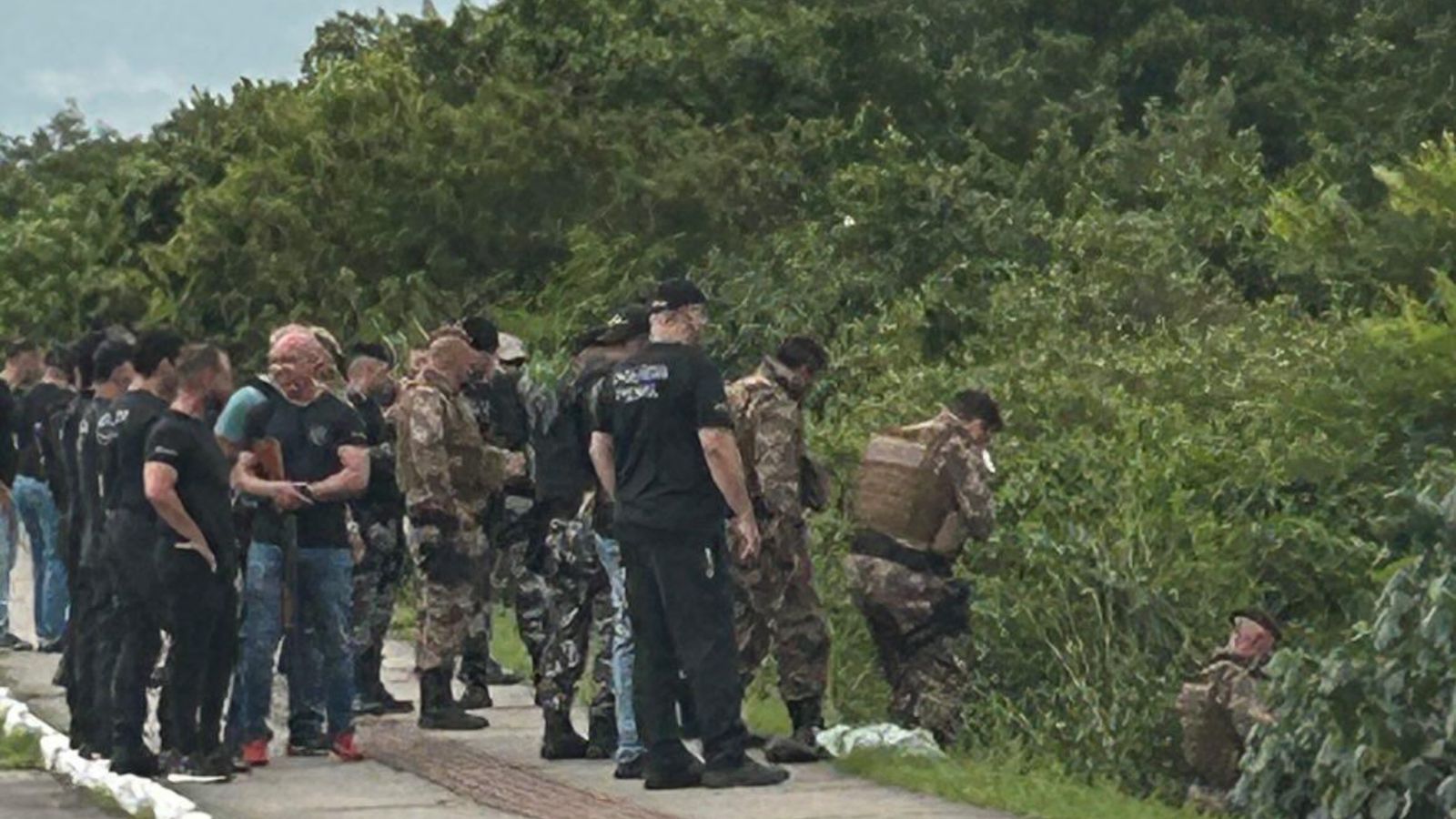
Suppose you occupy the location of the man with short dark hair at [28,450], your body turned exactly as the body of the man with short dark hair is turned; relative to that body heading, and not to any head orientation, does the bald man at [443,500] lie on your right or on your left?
on your right

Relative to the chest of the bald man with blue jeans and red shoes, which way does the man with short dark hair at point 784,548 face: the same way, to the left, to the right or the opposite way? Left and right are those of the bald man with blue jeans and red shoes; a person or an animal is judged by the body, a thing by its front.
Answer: to the left

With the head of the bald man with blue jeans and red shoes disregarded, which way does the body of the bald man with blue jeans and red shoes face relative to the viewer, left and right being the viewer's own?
facing the viewer

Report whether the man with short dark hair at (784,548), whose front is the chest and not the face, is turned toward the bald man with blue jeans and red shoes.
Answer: no

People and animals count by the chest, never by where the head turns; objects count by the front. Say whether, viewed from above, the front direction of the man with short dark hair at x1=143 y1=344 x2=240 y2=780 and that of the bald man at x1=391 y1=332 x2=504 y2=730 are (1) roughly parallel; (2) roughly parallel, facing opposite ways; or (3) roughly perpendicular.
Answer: roughly parallel

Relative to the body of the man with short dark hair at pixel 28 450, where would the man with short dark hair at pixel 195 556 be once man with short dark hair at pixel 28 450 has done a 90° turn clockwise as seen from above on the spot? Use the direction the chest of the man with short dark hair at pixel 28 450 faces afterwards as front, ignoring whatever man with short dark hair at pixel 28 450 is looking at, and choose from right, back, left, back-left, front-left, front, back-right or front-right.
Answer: front

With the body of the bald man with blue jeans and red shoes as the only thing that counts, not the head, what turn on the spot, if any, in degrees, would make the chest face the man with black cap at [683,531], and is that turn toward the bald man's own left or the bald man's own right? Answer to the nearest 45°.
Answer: approximately 45° to the bald man's own left

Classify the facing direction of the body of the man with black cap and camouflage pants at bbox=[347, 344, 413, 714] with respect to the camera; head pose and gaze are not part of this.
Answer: to the viewer's right

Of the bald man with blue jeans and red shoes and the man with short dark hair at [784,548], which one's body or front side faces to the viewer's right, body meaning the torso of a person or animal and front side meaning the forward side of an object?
the man with short dark hair

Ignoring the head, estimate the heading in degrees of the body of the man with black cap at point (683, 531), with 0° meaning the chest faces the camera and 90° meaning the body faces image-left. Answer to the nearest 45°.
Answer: approximately 225°

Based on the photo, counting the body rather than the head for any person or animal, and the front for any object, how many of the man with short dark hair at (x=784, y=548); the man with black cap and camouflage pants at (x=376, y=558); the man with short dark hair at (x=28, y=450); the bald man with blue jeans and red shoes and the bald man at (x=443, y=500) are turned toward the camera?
1

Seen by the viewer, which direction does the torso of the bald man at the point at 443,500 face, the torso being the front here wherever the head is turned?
to the viewer's right

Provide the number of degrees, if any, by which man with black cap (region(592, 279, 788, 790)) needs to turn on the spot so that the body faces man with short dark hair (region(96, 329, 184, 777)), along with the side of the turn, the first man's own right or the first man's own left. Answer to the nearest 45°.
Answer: approximately 135° to the first man's own left

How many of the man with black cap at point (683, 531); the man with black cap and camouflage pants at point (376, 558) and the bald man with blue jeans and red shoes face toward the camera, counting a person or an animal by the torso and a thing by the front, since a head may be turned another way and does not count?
1
